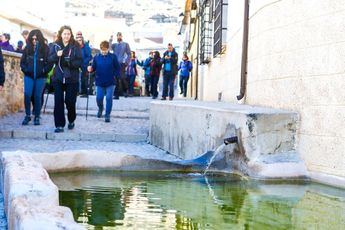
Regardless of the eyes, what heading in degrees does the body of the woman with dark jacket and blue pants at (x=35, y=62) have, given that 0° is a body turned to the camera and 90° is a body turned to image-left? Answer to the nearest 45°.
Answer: approximately 0°

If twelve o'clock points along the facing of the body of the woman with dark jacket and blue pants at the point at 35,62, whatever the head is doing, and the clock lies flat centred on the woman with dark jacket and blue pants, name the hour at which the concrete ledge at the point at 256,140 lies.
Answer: The concrete ledge is roughly at 11 o'clock from the woman with dark jacket and blue pants.

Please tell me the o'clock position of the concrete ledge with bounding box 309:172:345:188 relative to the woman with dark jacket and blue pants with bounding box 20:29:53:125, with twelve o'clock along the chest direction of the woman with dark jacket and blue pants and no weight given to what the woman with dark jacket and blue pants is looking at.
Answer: The concrete ledge is roughly at 11 o'clock from the woman with dark jacket and blue pants.

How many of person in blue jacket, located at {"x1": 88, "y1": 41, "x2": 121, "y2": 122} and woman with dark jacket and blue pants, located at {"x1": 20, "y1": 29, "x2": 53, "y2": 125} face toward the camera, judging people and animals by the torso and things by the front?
2
